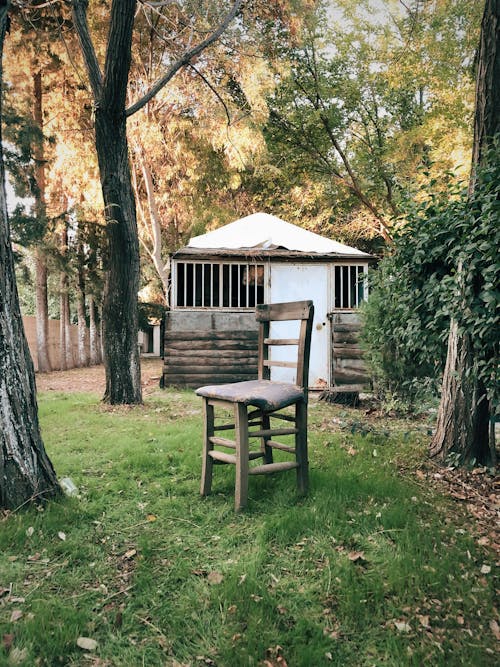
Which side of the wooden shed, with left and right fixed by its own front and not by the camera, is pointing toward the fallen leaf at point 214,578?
front

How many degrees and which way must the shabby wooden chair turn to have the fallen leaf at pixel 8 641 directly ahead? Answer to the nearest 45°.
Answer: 0° — it already faces it

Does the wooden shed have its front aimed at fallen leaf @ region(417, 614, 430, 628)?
yes

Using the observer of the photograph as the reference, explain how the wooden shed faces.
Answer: facing the viewer

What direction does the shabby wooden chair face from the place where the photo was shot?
facing the viewer and to the left of the viewer

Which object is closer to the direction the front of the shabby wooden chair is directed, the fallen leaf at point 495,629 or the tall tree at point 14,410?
the tall tree

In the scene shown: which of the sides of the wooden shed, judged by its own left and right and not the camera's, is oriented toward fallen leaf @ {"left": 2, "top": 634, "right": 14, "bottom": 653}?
front

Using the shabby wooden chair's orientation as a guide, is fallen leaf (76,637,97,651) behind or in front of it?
in front

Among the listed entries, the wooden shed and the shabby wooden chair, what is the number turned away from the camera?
0

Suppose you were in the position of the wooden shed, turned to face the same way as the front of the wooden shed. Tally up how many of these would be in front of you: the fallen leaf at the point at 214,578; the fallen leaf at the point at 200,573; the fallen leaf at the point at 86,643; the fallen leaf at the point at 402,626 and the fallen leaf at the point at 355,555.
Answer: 5

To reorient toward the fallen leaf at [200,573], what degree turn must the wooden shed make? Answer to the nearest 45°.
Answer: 0° — it already faces it

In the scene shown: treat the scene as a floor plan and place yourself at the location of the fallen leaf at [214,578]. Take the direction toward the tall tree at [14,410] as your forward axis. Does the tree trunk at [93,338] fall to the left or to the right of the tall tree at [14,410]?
right

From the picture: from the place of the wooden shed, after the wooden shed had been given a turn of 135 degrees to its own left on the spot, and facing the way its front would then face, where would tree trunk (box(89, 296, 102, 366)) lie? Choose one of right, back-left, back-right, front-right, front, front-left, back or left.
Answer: left

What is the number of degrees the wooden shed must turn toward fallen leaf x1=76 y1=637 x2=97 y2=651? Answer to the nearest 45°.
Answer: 0° — it already faces it

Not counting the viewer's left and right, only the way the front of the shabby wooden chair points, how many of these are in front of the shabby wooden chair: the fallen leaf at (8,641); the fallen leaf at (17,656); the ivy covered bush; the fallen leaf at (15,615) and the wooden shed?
3

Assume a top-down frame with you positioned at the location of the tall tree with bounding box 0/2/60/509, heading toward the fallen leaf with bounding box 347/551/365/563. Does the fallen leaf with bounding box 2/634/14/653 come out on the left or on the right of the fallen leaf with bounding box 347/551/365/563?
right
